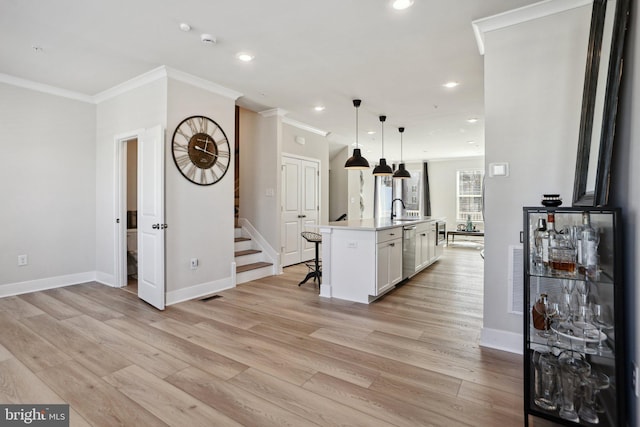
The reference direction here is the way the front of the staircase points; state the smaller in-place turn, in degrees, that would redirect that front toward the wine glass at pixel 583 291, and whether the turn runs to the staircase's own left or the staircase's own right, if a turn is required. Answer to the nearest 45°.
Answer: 0° — it already faces it

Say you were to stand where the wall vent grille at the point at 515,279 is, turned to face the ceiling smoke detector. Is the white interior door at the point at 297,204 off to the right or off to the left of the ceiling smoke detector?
right

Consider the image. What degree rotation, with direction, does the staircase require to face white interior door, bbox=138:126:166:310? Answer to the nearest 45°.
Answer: approximately 90° to its right

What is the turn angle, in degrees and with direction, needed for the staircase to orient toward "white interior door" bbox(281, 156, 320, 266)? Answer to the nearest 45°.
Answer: approximately 90° to its left

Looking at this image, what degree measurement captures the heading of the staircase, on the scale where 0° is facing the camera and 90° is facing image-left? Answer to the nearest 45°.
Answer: approximately 315°

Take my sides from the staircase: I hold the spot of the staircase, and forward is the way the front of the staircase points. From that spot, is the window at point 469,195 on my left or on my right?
on my left
